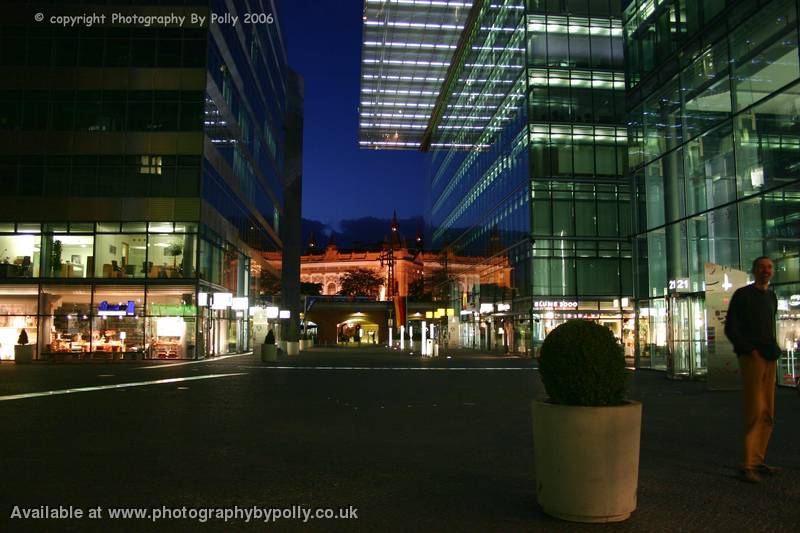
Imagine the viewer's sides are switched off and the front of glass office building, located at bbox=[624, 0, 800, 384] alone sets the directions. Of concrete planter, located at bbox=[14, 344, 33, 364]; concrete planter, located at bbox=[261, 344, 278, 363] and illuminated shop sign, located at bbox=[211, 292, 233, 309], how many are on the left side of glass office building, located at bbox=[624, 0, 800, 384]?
0

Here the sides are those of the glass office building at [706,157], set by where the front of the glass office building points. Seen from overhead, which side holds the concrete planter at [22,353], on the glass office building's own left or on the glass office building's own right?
on the glass office building's own right

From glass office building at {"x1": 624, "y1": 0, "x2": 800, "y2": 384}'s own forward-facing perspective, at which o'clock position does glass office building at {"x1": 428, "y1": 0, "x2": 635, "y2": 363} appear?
glass office building at {"x1": 428, "y1": 0, "x2": 635, "y2": 363} is roughly at 4 o'clock from glass office building at {"x1": 624, "y1": 0, "x2": 800, "y2": 384}.

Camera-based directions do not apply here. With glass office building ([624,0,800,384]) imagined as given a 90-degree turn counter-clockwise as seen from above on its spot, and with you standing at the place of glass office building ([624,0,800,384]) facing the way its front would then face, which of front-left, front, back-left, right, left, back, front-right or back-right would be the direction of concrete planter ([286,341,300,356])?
back

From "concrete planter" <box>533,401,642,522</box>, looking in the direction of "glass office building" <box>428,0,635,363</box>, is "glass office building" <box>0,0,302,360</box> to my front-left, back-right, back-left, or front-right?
front-left

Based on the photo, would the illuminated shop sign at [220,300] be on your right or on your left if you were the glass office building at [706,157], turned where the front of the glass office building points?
on your right

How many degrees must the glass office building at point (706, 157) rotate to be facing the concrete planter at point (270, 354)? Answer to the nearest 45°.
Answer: approximately 45° to its right

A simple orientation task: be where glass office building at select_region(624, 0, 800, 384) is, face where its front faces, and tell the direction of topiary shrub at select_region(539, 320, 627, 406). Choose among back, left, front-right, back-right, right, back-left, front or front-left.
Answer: front-left

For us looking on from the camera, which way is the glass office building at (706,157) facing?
facing the viewer and to the left of the viewer
